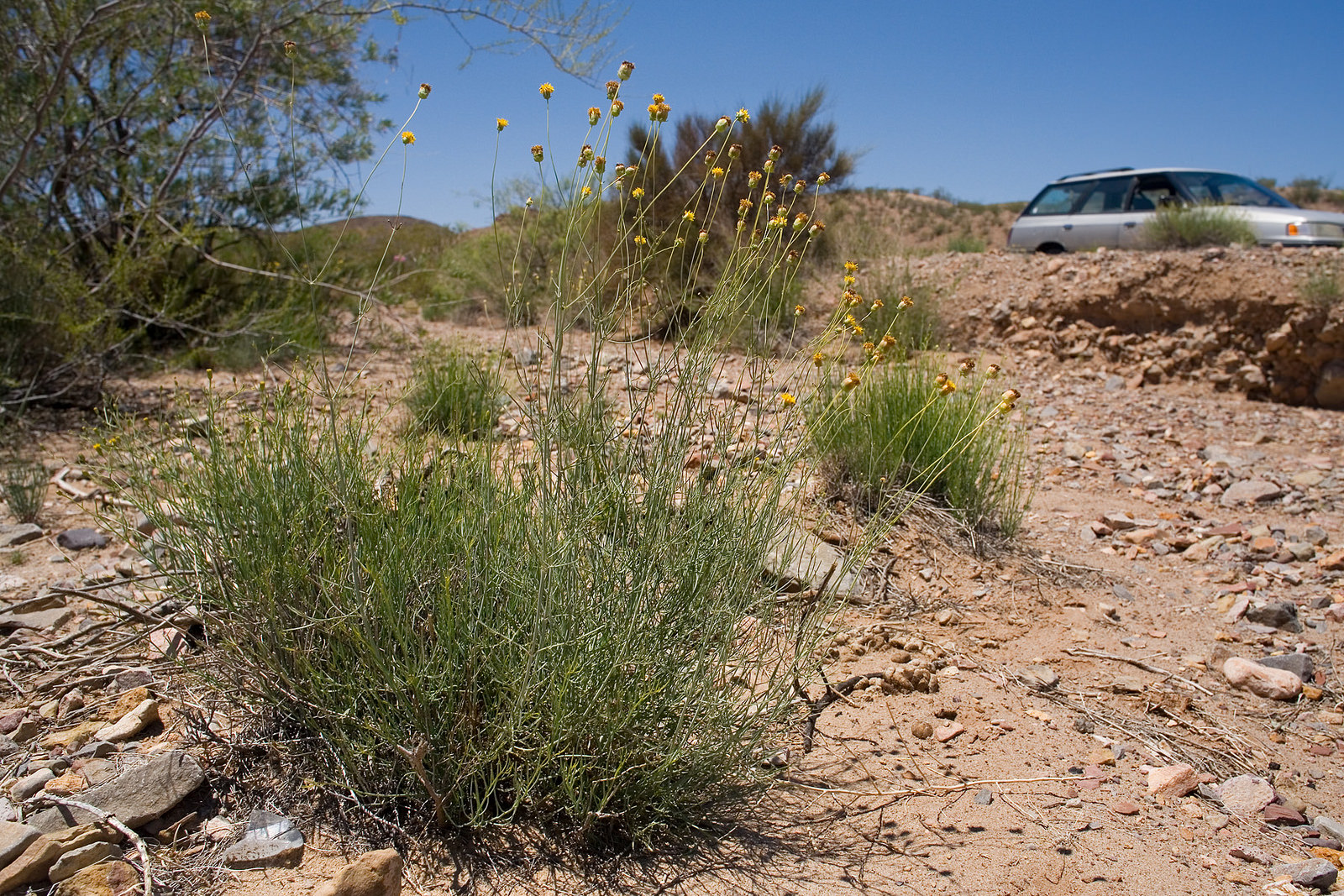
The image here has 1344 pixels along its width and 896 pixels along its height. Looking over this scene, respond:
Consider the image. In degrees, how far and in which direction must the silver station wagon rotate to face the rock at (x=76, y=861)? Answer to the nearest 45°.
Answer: approximately 45° to its right

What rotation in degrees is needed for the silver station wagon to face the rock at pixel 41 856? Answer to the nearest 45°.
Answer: approximately 45° to its right

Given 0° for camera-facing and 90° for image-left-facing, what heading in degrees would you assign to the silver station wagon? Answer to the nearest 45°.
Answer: approximately 315°

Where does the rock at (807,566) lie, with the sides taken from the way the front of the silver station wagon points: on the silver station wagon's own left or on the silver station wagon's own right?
on the silver station wagon's own right

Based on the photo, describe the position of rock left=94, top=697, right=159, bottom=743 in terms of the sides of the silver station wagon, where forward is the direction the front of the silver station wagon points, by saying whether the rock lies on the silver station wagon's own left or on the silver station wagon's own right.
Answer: on the silver station wagon's own right

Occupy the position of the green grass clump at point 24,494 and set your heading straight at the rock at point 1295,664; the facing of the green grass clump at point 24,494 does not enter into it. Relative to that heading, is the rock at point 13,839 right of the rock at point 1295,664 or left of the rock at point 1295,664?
right

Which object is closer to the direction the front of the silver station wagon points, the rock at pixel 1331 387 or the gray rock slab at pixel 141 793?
the rock
